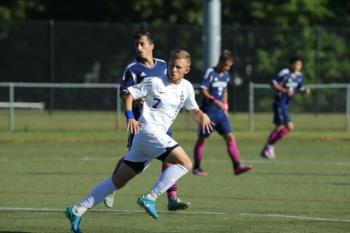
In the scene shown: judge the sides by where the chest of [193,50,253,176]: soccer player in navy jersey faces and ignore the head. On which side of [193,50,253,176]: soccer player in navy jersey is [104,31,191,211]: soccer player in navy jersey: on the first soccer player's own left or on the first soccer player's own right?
on the first soccer player's own right

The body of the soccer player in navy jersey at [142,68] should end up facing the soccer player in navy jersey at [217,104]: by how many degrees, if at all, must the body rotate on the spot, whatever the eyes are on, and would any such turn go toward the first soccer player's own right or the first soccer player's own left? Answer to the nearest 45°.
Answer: approximately 135° to the first soccer player's own left

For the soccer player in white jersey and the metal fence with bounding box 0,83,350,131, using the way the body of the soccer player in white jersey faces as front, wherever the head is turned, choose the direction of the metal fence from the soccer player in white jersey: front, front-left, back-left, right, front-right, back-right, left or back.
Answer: back-left

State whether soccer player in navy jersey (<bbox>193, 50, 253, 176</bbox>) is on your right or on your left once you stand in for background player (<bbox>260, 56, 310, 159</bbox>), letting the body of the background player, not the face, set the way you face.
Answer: on your right

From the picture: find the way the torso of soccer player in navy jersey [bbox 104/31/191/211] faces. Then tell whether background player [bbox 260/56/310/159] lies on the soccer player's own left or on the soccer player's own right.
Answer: on the soccer player's own left
